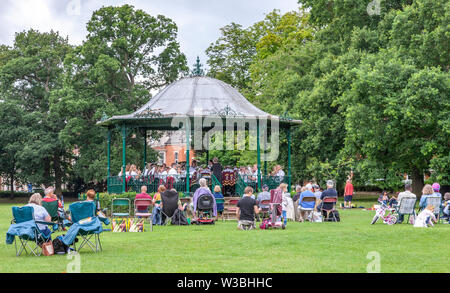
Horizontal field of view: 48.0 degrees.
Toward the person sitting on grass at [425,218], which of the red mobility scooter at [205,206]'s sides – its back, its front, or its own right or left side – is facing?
right

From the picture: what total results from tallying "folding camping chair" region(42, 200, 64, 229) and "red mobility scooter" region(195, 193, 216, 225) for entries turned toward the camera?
0

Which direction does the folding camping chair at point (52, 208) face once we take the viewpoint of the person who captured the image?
facing away from the viewer and to the right of the viewer

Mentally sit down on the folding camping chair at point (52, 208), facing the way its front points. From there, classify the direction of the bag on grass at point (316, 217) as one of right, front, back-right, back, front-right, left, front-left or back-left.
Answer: front-right

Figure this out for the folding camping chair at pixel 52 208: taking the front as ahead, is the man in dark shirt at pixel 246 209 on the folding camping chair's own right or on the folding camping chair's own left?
on the folding camping chair's own right

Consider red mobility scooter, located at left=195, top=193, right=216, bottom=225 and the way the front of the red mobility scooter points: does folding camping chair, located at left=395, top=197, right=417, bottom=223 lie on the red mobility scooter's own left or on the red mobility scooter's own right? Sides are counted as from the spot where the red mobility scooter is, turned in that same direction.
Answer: on the red mobility scooter's own right

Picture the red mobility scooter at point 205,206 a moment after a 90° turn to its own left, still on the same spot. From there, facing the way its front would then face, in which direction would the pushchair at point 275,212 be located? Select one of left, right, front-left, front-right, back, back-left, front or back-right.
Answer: back-left

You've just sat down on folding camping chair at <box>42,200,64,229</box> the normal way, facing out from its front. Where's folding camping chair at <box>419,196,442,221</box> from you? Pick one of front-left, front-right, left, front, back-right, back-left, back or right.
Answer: front-right

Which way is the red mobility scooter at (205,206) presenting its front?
away from the camera

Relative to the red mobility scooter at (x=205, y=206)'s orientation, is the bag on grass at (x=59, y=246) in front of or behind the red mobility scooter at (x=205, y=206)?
behind
